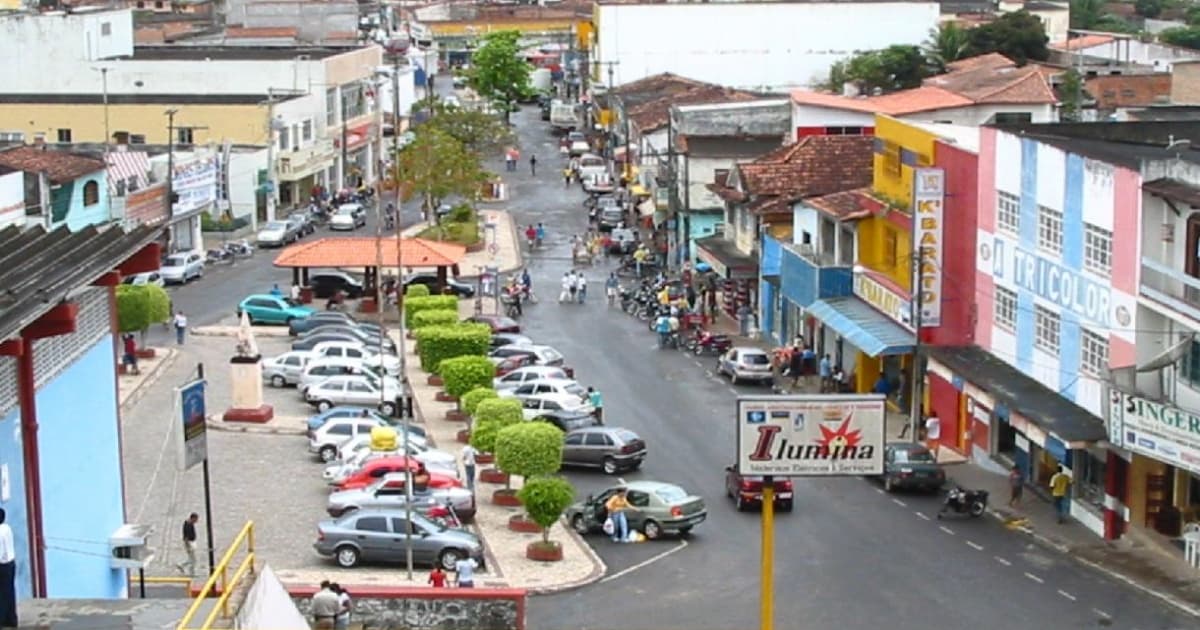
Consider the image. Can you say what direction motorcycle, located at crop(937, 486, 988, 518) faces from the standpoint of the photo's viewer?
facing to the left of the viewer

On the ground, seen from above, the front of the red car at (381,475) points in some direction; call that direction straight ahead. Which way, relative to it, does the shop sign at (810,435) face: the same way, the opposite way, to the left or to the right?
to the right

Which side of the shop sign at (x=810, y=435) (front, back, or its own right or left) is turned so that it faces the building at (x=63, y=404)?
right

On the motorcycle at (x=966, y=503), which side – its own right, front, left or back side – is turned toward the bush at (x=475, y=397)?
front

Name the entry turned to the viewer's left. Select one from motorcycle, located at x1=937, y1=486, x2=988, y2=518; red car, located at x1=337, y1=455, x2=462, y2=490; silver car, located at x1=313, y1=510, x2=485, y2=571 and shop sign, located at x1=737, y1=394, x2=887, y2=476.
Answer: the motorcycle

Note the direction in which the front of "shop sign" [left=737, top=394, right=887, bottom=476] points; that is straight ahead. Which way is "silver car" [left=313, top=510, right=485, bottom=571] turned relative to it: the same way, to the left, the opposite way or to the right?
to the left

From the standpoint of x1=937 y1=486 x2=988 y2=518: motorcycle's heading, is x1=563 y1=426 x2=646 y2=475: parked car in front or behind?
in front

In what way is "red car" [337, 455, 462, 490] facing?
to the viewer's right

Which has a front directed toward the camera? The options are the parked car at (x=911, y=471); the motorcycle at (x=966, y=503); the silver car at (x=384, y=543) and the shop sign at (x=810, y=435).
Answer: the shop sign

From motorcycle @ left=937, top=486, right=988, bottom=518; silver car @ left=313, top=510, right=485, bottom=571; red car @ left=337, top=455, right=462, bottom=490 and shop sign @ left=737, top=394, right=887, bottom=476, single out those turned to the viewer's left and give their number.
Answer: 1

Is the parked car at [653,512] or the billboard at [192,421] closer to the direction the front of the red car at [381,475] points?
the parked car

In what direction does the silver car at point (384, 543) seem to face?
to the viewer's right

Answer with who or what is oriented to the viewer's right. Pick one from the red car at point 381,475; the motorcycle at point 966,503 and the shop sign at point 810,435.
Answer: the red car

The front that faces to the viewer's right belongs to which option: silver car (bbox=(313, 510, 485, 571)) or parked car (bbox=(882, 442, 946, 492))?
the silver car

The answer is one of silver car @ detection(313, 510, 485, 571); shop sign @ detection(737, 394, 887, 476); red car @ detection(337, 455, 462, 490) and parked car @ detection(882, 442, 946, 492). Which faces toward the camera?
the shop sign

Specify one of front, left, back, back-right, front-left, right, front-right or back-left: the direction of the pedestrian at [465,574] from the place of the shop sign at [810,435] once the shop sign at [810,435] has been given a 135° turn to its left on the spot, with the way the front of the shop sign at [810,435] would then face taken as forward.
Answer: left

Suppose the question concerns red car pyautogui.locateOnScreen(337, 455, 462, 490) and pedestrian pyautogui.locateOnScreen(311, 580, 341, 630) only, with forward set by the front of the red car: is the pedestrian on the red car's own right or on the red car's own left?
on the red car's own right

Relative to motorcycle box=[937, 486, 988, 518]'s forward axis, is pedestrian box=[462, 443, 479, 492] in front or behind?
in front
